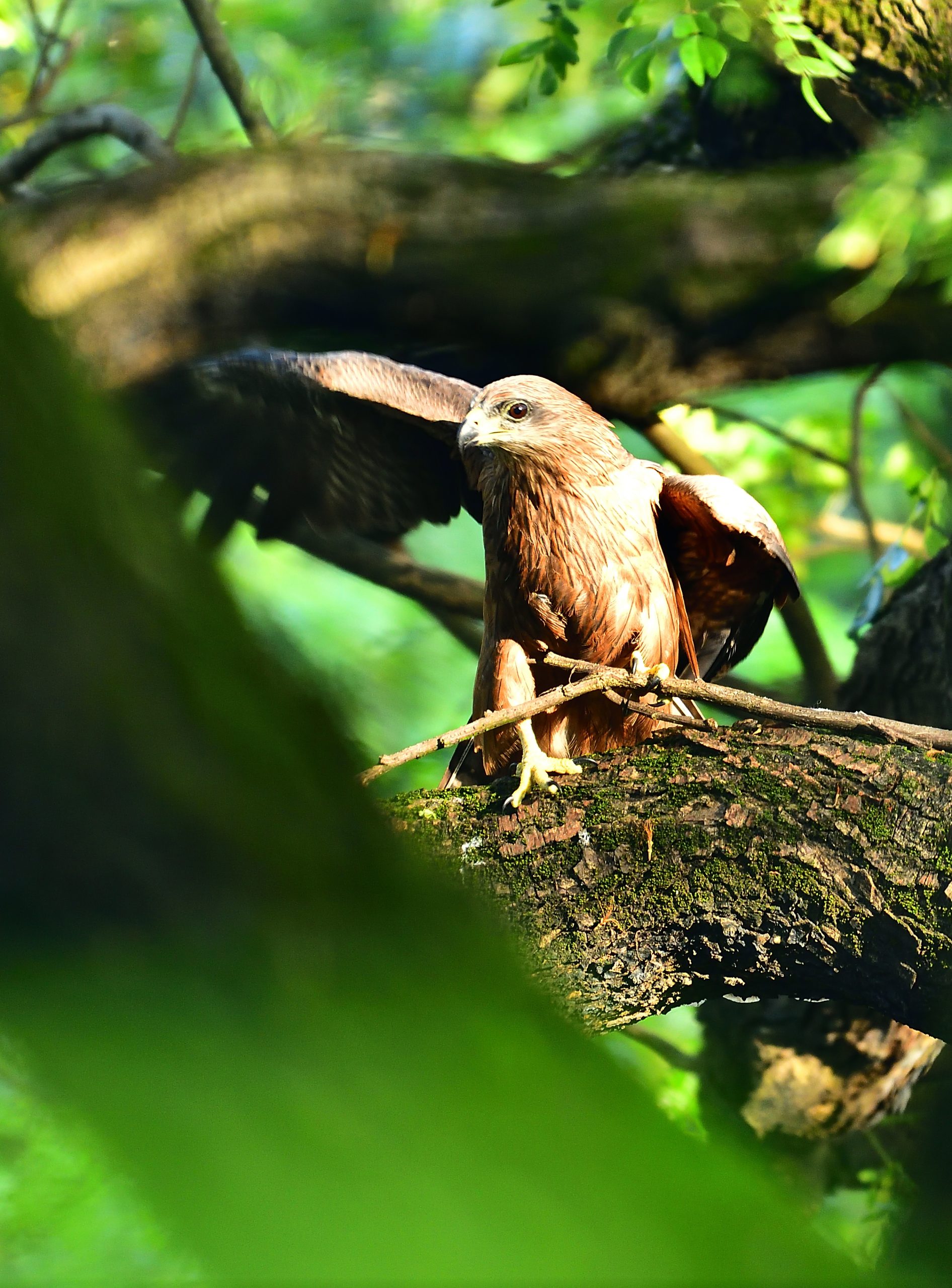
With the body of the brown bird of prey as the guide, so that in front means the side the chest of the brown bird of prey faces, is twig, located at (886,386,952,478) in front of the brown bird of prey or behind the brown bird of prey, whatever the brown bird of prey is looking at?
behind

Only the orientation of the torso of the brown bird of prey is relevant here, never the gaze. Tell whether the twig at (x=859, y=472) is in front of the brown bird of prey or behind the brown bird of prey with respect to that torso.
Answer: behind

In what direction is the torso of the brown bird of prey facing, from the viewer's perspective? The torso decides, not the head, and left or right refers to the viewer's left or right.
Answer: facing the viewer and to the left of the viewer

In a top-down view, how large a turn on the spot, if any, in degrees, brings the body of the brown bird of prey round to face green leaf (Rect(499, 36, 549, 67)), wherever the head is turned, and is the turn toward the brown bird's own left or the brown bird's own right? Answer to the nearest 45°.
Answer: approximately 135° to the brown bird's own right
